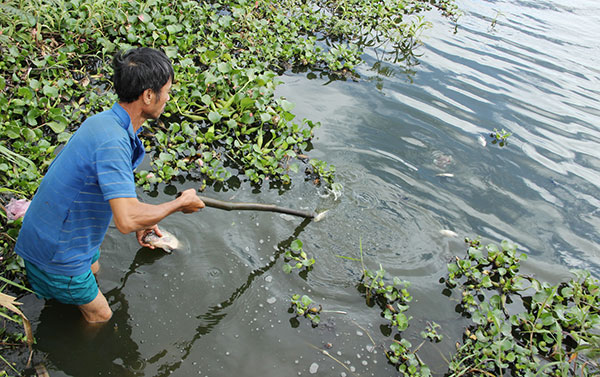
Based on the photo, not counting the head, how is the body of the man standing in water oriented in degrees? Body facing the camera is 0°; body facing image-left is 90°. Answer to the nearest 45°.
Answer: approximately 270°
